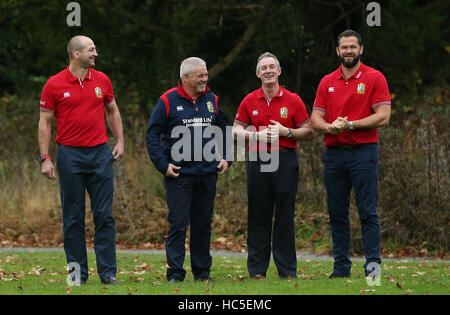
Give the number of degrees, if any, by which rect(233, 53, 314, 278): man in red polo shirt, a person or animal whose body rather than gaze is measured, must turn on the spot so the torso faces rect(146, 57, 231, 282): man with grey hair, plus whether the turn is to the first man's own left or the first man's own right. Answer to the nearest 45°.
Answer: approximately 90° to the first man's own right

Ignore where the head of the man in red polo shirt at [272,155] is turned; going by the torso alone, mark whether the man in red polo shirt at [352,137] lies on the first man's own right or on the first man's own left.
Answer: on the first man's own left

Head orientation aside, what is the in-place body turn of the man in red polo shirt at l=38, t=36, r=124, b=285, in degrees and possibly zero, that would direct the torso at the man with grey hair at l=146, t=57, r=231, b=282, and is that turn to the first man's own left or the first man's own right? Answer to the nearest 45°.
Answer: approximately 90° to the first man's own left

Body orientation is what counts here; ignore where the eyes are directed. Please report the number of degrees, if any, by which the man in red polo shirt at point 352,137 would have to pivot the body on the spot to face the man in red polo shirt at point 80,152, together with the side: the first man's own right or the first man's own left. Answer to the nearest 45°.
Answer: approximately 90° to the first man's own right

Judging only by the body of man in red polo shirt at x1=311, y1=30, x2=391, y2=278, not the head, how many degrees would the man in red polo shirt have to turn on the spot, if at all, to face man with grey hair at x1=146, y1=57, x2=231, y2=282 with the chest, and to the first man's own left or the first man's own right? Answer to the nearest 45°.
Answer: approximately 90° to the first man's own right

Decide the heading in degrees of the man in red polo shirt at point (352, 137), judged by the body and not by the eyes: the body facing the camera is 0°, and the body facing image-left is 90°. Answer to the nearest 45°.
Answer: approximately 0°

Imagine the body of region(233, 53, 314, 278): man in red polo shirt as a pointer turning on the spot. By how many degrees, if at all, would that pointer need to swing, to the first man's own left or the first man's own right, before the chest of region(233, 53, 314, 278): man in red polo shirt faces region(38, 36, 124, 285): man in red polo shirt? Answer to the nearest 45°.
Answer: approximately 90° to the first man's own right
